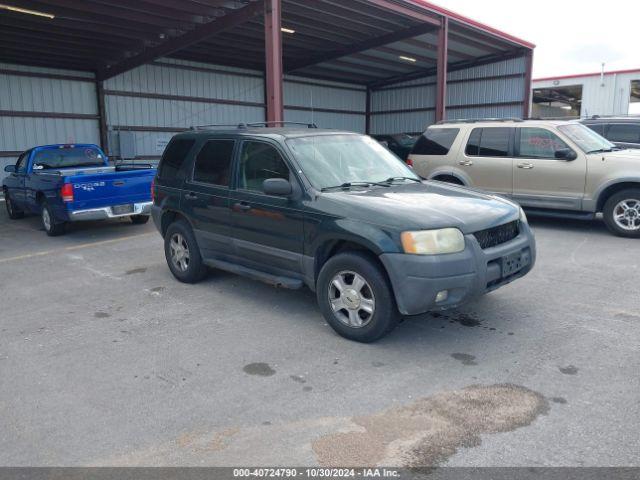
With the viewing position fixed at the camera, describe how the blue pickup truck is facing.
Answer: facing away from the viewer and to the left of the viewer

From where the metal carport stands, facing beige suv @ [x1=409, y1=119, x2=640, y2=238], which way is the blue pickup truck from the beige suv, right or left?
right
